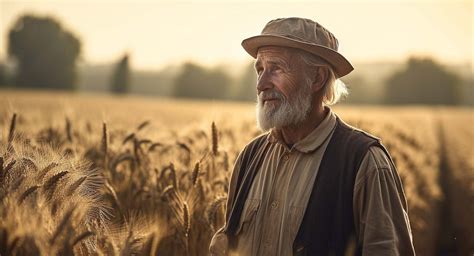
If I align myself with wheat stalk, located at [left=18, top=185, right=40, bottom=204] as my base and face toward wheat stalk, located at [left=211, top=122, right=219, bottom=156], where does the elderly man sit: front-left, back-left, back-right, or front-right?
front-right

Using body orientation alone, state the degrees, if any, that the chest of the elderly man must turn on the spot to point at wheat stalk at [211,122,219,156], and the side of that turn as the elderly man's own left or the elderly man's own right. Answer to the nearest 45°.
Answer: approximately 90° to the elderly man's own right

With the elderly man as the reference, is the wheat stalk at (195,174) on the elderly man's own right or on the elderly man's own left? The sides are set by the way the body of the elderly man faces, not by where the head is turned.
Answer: on the elderly man's own right

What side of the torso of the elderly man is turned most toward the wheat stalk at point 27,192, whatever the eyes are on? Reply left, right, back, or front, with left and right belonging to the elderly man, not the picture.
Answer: front

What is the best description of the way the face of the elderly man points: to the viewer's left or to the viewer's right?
to the viewer's left

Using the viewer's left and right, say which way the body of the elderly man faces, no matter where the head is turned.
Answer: facing the viewer and to the left of the viewer

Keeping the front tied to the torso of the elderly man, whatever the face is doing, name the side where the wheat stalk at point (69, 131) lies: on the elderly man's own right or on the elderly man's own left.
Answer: on the elderly man's own right
